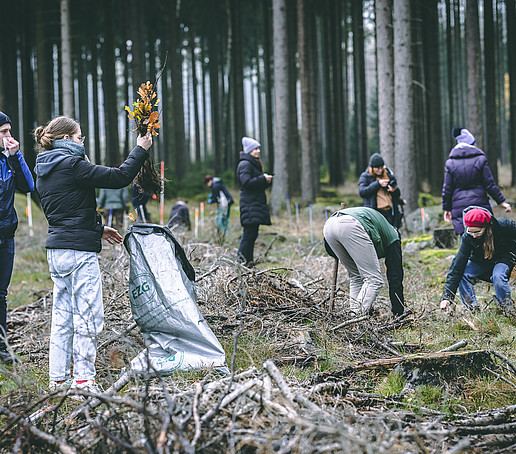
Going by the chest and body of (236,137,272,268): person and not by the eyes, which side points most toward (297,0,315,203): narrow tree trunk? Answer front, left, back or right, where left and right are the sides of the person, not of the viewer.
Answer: left

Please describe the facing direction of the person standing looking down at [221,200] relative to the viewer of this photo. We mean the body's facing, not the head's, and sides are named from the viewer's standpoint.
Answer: facing to the left of the viewer

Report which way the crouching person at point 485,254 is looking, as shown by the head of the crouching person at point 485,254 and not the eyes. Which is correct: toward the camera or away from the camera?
toward the camera

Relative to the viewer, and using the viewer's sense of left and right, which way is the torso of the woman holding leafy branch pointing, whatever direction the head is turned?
facing away from the viewer and to the right of the viewer

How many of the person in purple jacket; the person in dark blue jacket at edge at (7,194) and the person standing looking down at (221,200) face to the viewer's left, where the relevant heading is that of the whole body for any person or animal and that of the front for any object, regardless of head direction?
1

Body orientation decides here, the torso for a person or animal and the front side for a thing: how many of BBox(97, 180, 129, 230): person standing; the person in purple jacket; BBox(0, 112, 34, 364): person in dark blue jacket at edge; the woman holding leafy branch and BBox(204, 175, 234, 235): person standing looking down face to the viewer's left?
1

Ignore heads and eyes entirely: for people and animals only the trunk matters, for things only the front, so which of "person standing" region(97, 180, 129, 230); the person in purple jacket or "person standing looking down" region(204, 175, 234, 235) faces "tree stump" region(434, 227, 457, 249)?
the person in purple jacket

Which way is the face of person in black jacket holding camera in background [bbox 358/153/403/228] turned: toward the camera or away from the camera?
toward the camera

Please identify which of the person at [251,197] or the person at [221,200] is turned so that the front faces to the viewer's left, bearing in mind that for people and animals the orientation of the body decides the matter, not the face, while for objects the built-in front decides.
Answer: the person at [221,200]

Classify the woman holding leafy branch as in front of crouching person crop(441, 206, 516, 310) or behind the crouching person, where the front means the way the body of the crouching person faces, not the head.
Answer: in front

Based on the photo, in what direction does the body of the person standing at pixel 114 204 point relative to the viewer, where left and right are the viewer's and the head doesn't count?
facing away from the viewer

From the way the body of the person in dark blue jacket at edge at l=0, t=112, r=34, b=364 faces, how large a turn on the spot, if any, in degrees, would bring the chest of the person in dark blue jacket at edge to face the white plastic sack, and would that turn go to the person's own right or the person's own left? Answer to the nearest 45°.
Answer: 0° — they already face it
